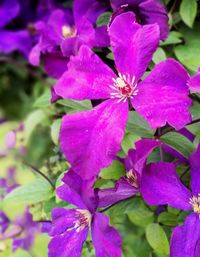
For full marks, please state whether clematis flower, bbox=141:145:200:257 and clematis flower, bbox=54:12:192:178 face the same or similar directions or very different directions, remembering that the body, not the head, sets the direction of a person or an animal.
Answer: same or similar directions

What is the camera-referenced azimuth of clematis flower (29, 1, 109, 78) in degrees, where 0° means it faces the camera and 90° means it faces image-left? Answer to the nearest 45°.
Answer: approximately 0°

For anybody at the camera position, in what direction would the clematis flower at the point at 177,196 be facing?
facing the viewer

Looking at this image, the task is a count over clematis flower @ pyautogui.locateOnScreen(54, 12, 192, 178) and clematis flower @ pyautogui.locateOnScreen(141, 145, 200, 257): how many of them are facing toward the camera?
2

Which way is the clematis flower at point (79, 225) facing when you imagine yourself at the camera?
facing the viewer and to the left of the viewer

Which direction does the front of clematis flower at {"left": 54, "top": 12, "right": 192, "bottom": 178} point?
toward the camera

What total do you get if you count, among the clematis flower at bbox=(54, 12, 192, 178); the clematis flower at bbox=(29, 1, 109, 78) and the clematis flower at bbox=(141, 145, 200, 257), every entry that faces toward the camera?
3

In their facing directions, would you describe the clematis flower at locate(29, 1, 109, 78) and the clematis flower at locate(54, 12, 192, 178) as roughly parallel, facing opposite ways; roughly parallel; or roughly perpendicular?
roughly parallel
